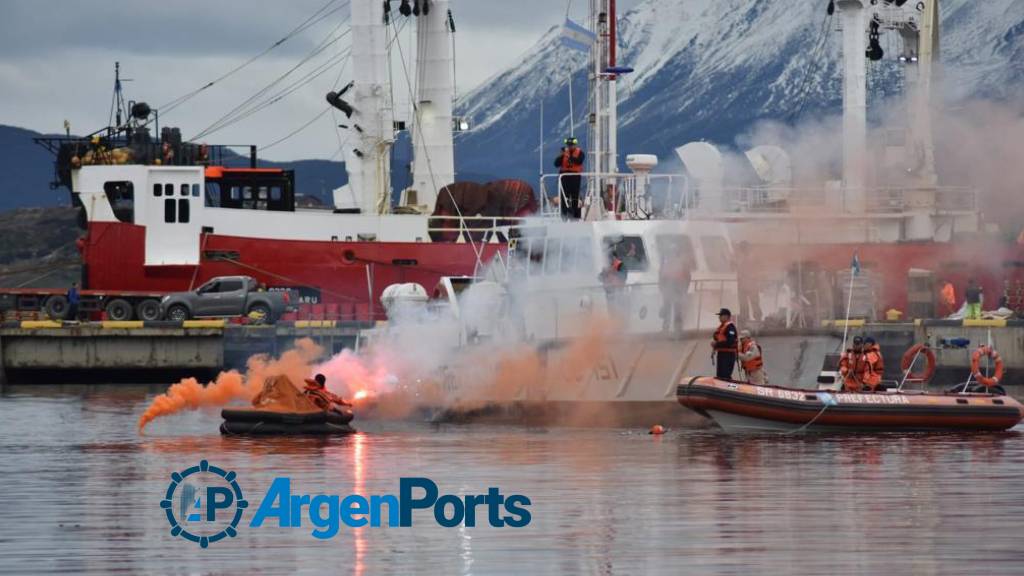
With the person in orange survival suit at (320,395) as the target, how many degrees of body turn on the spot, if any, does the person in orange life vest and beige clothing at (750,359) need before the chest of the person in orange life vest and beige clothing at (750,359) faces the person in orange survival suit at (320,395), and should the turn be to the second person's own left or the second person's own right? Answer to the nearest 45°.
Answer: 0° — they already face them

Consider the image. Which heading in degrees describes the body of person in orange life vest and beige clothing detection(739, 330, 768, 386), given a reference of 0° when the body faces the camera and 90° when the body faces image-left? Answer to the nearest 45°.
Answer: approximately 90°

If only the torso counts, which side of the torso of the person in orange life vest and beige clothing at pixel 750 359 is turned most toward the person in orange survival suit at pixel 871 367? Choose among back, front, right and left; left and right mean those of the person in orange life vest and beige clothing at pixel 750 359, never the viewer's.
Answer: back

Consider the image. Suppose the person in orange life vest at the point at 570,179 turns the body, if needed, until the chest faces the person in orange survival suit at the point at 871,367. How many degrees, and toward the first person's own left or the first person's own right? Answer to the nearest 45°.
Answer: approximately 45° to the first person's own left

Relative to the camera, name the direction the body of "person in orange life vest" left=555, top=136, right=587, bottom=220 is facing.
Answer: toward the camera

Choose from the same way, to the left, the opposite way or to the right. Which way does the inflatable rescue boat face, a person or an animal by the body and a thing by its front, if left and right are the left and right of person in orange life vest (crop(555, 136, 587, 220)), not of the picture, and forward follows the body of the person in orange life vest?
to the right

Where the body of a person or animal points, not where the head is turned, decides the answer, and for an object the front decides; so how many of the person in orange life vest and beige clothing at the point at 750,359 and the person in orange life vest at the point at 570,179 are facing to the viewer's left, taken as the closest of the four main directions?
1

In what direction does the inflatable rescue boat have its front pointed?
to the viewer's left

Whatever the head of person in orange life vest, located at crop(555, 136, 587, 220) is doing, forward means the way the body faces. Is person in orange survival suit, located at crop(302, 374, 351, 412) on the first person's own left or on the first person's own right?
on the first person's own right

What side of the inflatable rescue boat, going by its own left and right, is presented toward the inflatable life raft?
front

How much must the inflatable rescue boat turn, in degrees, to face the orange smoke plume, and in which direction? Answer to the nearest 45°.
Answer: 0° — it already faces it
